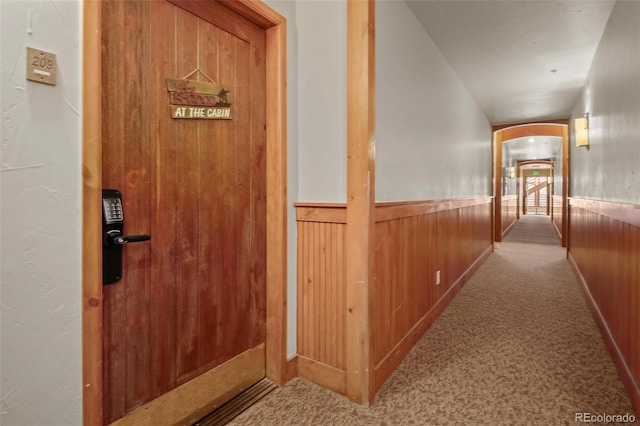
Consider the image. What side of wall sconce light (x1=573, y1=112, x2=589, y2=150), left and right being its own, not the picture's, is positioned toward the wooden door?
left

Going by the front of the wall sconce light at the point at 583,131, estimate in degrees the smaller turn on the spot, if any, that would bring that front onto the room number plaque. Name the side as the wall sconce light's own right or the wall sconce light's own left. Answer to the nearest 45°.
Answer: approximately 90° to the wall sconce light's own left

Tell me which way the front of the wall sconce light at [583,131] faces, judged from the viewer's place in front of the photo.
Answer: facing to the left of the viewer

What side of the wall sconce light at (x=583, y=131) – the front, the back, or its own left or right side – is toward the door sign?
left
